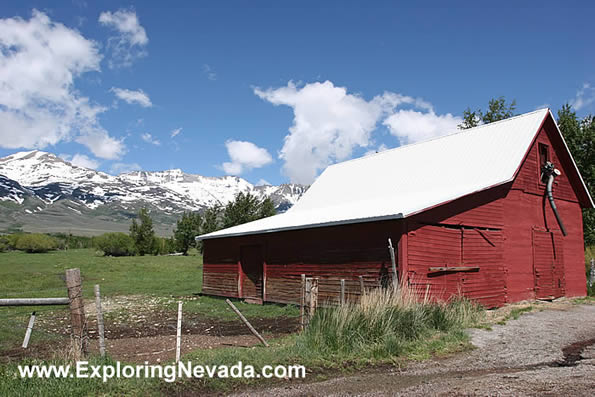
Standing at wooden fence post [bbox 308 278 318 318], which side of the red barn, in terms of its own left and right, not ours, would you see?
right

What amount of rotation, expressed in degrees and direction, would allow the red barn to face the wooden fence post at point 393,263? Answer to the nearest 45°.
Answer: approximately 45° to its right

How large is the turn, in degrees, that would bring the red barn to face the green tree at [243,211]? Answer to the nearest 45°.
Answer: approximately 180°

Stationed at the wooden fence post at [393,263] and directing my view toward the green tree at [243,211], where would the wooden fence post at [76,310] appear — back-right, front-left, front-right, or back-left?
back-left

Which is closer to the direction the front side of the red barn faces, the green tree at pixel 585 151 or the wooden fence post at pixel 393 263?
the wooden fence post

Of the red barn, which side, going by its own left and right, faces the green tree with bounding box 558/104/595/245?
left
